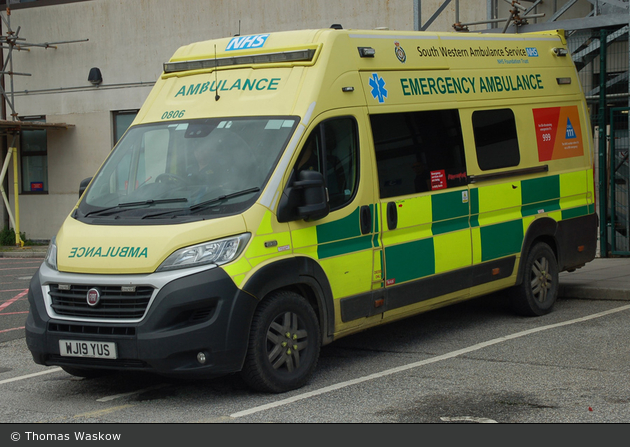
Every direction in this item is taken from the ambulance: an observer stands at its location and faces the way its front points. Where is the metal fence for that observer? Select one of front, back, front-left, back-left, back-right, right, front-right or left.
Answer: back

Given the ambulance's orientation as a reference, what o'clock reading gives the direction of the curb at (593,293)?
The curb is roughly at 6 o'clock from the ambulance.

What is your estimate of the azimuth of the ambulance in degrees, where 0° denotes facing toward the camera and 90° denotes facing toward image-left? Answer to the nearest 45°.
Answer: approximately 45°

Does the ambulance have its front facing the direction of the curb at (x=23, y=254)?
no

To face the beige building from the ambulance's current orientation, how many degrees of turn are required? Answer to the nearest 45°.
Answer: approximately 135° to its right

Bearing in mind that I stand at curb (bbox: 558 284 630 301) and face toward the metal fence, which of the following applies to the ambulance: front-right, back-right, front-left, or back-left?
back-left

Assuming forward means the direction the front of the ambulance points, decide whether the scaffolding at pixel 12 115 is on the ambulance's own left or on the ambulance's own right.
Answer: on the ambulance's own right
